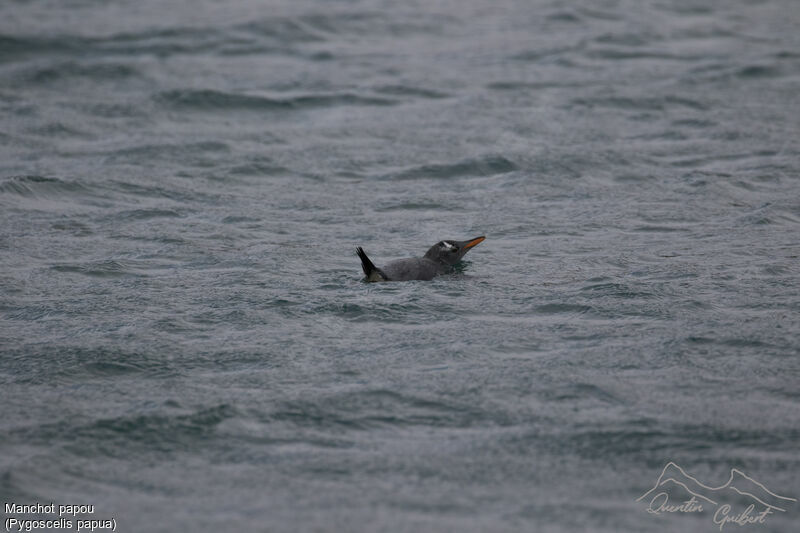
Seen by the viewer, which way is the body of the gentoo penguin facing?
to the viewer's right
